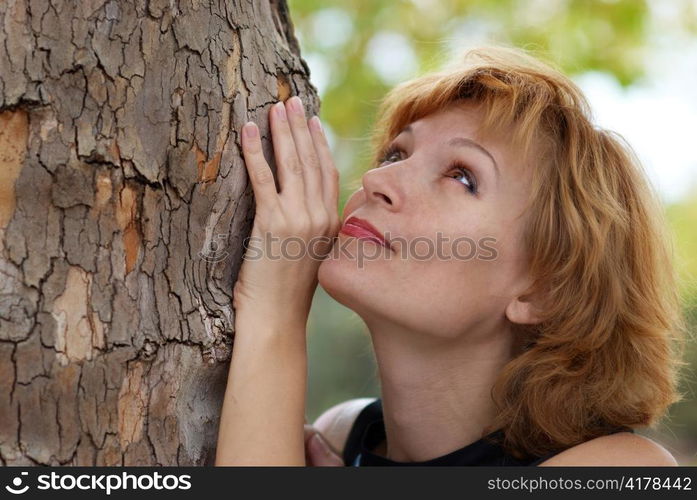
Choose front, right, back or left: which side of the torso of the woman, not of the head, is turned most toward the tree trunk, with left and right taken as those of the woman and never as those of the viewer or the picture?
front

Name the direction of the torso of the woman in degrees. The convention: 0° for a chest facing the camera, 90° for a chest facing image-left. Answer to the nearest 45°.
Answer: approximately 45°
